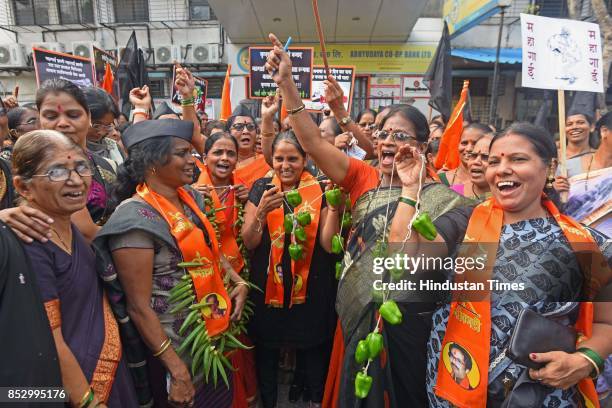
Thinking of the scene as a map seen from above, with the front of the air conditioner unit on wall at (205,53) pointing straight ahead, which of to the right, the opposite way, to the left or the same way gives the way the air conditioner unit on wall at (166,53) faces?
the same way

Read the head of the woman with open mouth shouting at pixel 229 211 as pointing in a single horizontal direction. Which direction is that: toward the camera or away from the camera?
toward the camera

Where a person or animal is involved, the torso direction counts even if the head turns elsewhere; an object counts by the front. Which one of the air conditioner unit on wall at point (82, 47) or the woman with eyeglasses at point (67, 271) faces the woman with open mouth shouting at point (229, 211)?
the air conditioner unit on wall

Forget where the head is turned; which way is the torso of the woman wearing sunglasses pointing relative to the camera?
toward the camera

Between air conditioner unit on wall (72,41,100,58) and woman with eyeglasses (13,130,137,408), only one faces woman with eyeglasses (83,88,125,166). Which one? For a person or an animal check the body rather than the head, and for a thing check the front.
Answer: the air conditioner unit on wall

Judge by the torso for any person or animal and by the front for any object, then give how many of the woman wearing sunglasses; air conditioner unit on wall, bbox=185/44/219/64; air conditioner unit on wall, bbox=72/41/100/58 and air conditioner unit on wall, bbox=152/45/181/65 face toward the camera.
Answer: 4

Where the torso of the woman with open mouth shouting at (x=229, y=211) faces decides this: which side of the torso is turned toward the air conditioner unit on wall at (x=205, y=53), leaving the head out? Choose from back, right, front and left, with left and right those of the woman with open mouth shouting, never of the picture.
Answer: back

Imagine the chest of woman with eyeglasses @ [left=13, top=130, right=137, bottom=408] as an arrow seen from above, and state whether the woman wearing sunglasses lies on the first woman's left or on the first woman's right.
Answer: on the first woman's left

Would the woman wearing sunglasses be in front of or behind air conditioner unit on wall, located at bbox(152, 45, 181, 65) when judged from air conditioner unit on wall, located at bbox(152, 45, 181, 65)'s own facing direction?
in front

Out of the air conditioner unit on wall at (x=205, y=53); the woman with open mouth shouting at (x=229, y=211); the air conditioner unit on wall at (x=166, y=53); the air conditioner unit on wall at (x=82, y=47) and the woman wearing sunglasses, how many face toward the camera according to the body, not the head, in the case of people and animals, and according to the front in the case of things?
5

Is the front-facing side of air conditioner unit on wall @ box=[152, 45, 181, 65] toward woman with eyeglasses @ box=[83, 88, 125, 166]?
yes

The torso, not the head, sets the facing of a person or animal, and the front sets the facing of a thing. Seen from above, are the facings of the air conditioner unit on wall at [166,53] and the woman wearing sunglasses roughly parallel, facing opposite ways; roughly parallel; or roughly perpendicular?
roughly parallel

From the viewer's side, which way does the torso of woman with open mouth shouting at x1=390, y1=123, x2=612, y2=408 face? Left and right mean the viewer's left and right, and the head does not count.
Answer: facing the viewer and to the left of the viewer

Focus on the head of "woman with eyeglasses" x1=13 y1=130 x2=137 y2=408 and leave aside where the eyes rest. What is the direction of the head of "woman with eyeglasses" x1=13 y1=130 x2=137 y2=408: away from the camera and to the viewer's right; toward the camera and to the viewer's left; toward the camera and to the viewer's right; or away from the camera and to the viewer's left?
toward the camera and to the viewer's right

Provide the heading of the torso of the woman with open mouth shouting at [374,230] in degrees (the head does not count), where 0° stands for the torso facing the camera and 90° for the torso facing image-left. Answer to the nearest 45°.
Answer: approximately 45°

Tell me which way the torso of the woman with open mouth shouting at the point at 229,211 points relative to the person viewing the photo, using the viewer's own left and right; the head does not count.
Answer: facing the viewer

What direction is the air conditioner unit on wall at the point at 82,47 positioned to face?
toward the camera

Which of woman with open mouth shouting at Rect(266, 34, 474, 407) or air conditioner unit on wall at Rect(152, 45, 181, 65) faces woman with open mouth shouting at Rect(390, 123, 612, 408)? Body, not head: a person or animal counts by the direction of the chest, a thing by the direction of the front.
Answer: the air conditioner unit on wall
